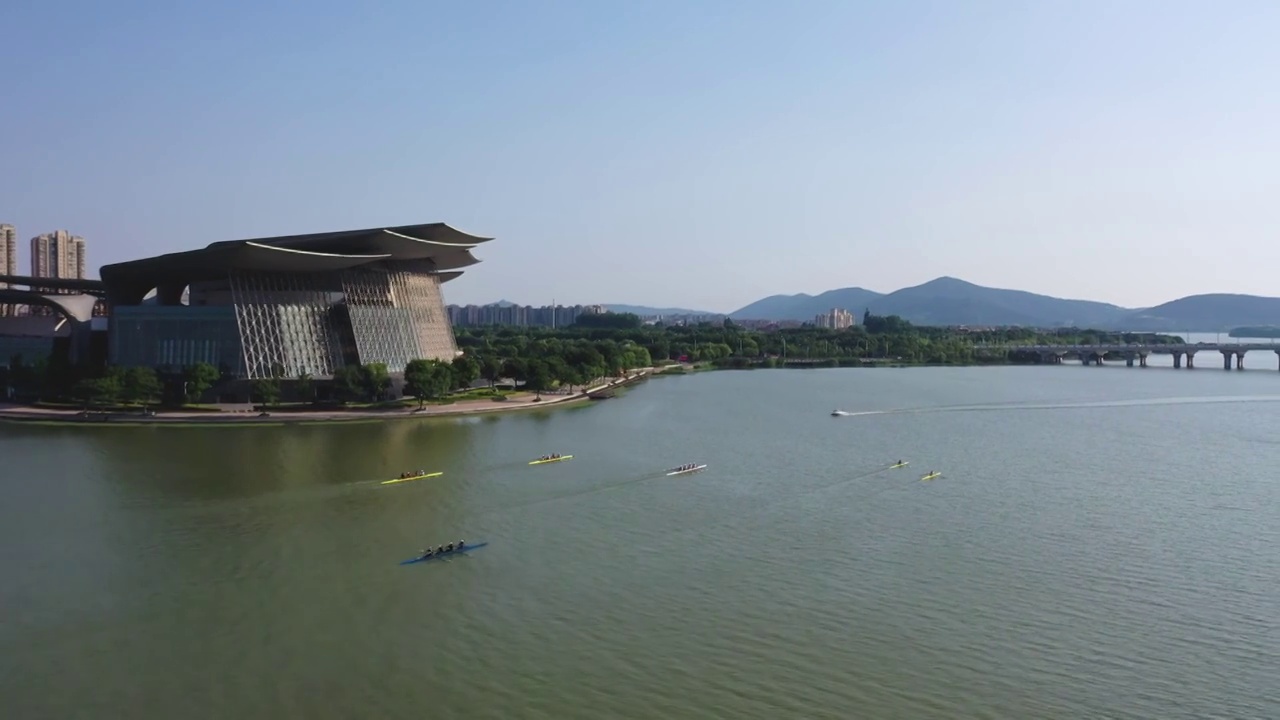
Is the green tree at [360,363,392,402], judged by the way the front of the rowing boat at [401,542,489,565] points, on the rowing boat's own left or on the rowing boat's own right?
on the rowing boat's own left

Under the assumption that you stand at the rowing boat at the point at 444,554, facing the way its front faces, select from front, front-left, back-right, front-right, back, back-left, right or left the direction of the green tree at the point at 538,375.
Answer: front-left

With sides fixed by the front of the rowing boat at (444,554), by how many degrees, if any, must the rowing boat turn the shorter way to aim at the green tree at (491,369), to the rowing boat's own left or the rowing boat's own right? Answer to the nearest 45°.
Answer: approximately 45° to the rowing boat's own left

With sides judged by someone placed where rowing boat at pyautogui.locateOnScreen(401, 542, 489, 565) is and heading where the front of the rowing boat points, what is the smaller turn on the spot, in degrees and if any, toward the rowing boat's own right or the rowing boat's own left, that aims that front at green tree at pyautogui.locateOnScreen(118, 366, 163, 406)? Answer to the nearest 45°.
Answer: approximately 90° to the rowing boat's own left

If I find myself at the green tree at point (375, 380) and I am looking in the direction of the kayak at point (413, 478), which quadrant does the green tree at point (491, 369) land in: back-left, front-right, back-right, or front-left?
back-left

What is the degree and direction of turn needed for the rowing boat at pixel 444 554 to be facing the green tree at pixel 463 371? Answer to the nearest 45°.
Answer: approximately 45° to its left

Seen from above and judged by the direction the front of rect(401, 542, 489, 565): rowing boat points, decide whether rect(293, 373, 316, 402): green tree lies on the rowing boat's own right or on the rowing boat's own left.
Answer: on the rowing boat's own left

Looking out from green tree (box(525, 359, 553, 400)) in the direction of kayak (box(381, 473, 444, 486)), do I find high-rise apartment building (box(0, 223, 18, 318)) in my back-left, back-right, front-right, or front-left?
back-right

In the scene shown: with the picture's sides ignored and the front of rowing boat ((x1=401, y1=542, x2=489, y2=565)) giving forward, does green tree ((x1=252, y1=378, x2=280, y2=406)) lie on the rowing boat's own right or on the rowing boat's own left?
on the rowing boat's own left

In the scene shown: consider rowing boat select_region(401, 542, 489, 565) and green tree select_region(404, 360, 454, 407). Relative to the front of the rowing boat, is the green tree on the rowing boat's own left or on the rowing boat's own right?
on the rowing boat's own left

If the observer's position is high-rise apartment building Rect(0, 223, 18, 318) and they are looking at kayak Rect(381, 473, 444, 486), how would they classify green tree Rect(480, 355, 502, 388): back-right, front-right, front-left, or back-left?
front-left

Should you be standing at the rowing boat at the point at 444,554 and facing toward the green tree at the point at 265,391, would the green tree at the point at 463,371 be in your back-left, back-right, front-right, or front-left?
front-right

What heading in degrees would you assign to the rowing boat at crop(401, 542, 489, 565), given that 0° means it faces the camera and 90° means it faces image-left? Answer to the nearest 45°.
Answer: approximately 225°

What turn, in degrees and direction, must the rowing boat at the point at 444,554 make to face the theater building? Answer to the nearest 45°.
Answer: approximately 45° to its left

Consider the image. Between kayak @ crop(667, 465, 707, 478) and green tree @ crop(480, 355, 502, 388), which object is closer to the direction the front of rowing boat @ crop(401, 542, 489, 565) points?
the kayak
